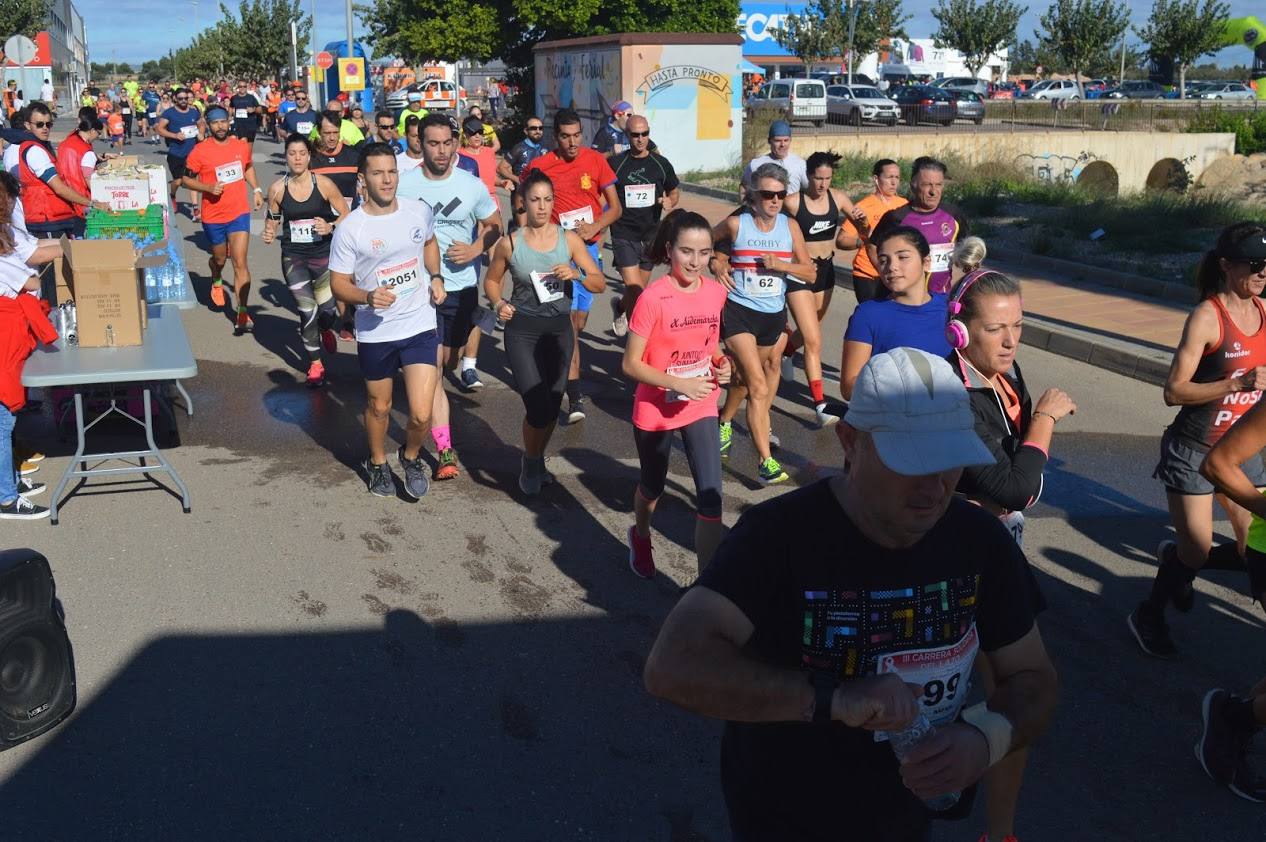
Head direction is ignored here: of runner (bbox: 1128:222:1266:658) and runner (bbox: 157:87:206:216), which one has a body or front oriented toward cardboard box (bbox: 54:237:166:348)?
runner (bbox: 157:87:206:216)

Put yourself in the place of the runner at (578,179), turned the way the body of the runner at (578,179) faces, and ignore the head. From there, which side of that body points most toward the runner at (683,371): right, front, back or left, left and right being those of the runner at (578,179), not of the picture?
front

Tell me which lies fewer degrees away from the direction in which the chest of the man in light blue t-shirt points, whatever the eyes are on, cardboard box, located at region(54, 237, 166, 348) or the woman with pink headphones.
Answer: the woman with pink headphones

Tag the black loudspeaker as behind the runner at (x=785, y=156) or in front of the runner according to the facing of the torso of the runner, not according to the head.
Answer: in front

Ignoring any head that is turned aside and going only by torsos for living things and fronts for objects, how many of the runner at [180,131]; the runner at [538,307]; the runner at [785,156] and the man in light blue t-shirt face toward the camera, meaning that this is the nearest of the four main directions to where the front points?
4

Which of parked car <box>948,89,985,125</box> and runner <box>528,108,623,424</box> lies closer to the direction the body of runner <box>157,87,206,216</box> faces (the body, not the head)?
the runner

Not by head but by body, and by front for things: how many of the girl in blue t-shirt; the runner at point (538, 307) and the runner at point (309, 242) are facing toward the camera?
3

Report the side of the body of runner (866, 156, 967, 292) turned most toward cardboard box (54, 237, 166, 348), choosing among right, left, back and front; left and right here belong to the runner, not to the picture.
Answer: right

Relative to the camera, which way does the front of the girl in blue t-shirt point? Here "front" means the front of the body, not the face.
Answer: toward the camera

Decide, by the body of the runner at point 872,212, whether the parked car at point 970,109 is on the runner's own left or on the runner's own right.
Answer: on the runner's own left

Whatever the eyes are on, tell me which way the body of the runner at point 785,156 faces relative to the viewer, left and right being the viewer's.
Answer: facing the viewer

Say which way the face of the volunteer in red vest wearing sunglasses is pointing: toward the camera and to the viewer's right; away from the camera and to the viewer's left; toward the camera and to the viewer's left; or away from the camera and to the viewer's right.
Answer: toward the camera and to the viewer's right

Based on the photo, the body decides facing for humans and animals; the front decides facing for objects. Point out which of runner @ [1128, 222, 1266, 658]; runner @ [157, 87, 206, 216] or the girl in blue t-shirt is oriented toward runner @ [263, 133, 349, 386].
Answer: runner @ [157, 87, 206, 216]

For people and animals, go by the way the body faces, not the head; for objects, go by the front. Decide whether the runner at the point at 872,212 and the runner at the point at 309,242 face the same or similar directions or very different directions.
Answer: same or similar directions

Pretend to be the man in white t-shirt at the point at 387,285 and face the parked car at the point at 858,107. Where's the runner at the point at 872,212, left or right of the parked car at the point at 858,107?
right

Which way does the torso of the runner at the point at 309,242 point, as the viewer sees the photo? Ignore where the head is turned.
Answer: toward the camera

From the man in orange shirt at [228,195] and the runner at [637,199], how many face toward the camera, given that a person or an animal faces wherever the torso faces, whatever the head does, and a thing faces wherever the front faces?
2

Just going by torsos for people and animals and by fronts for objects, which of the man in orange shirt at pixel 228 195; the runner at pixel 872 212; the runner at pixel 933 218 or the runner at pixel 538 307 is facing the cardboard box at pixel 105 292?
the man in orange shirt
